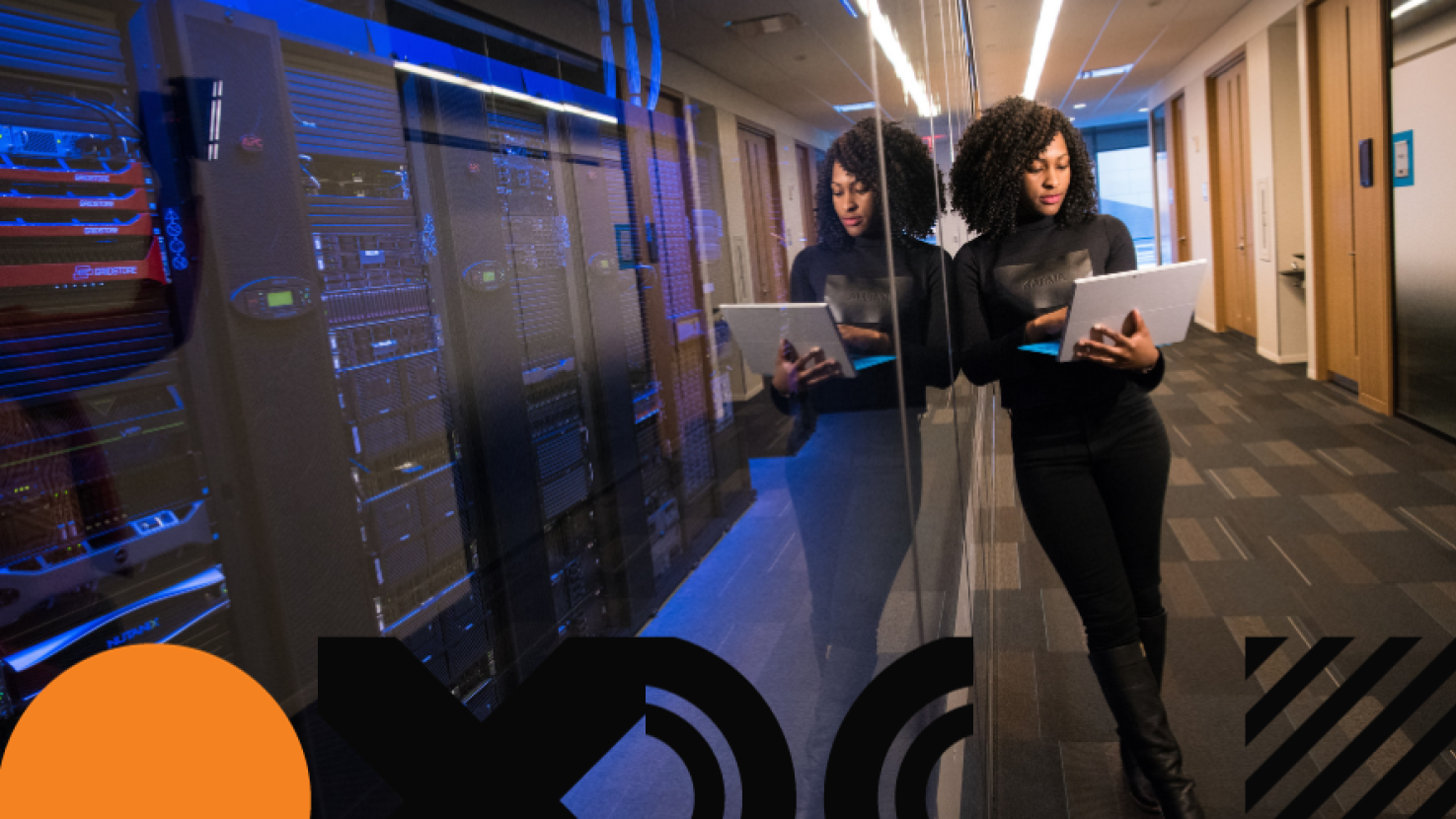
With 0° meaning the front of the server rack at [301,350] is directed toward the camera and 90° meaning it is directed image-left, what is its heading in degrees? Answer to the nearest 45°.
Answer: approximately 315°

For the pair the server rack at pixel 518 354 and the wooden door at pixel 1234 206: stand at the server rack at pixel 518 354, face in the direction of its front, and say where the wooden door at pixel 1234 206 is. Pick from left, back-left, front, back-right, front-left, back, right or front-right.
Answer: left

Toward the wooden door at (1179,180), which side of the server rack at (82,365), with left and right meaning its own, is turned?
left

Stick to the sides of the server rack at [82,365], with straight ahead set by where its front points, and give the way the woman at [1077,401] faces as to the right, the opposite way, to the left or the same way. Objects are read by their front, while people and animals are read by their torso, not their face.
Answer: to the right

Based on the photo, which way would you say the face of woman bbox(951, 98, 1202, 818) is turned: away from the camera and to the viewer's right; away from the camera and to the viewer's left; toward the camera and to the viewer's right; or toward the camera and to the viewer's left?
toward the camera and to the viewer's right

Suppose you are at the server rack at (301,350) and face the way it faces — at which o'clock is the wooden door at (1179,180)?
The wooden door is roughly at 9 o'clock from the server rack.

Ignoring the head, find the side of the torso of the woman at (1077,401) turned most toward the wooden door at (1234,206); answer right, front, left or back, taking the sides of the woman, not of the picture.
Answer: back

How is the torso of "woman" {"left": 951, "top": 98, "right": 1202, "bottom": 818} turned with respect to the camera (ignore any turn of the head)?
toward the camera

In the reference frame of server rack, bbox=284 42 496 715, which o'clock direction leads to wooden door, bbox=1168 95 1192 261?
The wooden door is roughly at 9 o'clock from the server rack.

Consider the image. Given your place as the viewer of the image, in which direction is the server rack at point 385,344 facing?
facing the viewer and to the right of the viewer

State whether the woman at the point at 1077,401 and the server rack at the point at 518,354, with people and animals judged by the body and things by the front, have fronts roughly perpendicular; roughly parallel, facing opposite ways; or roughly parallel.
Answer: roughly perpendicular

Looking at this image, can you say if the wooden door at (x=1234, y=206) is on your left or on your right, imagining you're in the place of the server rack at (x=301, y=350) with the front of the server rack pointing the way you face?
on your left
